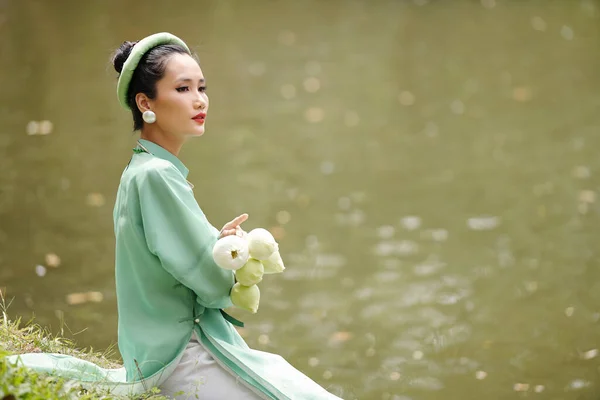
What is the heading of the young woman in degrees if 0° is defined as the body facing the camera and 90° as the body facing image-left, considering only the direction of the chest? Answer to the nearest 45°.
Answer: approximately 270°

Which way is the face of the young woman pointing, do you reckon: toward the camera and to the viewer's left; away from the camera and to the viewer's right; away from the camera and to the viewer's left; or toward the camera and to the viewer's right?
toward the camera and to the viewer's right
